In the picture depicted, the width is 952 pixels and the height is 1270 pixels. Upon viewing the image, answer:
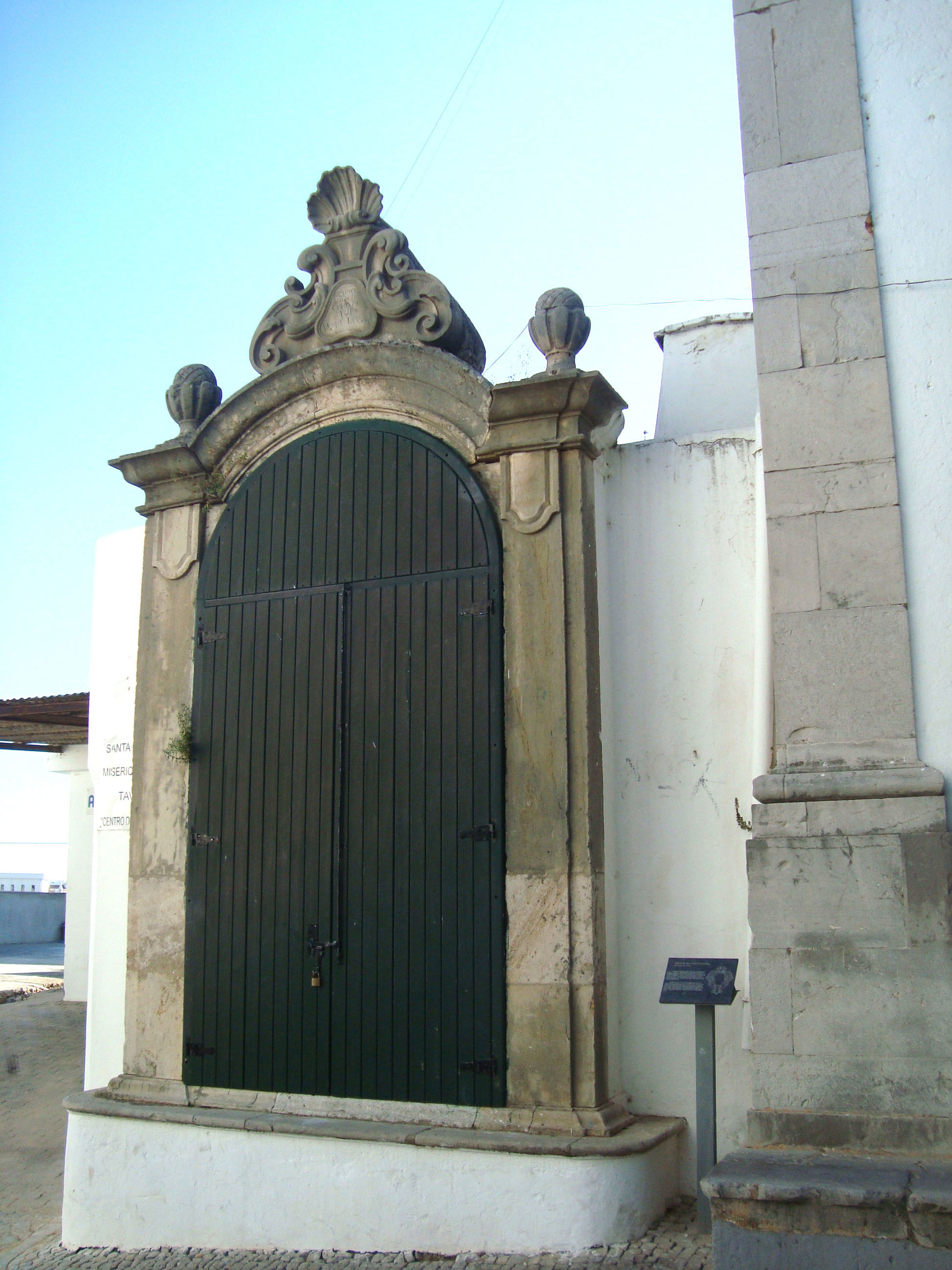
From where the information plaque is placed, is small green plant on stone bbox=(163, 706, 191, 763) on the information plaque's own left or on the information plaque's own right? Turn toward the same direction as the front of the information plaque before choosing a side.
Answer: on the information plaque's own right

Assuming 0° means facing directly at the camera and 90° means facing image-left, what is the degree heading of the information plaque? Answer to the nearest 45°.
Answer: approximately 0°
